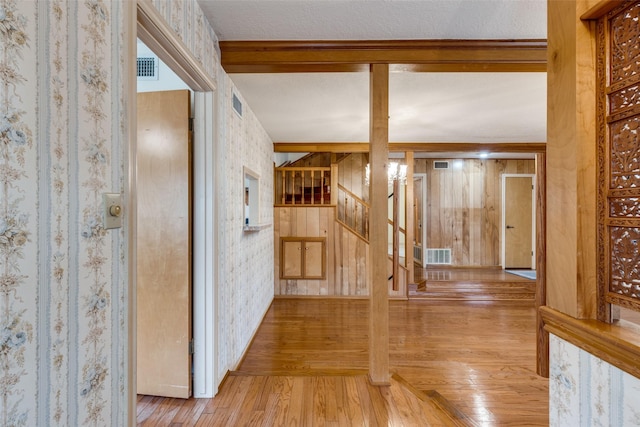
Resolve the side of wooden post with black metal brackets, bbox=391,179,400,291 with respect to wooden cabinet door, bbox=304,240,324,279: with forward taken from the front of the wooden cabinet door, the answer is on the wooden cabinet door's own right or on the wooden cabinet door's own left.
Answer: on the wooden cabinet door's own left

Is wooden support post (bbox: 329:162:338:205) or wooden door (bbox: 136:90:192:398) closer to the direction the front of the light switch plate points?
the wooden support post

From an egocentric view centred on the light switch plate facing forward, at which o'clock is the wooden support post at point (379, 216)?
The wooden support post is roughly at 10 o'clock from the light switch plate.

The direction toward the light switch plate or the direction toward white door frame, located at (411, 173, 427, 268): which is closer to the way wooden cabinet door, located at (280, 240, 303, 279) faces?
the light switch plate

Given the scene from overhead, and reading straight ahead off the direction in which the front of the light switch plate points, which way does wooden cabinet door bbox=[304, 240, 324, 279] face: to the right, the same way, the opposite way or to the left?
to the right

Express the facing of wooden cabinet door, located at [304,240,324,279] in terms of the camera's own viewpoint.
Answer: facing the viewer

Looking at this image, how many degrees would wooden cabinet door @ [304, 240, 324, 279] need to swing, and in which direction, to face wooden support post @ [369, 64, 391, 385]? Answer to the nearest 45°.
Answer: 0° — it already faces it

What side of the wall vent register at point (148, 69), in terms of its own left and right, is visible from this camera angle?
front

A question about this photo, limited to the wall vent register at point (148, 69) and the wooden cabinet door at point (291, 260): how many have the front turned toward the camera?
2

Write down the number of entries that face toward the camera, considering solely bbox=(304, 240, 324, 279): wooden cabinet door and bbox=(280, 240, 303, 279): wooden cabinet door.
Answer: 2

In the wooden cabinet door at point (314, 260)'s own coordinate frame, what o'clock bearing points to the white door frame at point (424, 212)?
The white door frame is roughly at 8 o'clock from the wooden cabinet door.

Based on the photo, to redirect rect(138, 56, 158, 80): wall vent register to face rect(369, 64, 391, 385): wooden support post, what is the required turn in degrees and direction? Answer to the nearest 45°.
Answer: approximately 45° to its left

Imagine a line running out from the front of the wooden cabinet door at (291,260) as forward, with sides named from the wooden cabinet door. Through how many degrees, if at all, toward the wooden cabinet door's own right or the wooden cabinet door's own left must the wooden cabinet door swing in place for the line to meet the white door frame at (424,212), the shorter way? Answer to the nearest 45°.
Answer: approximately 135° to the wooden cabinet door's own left
